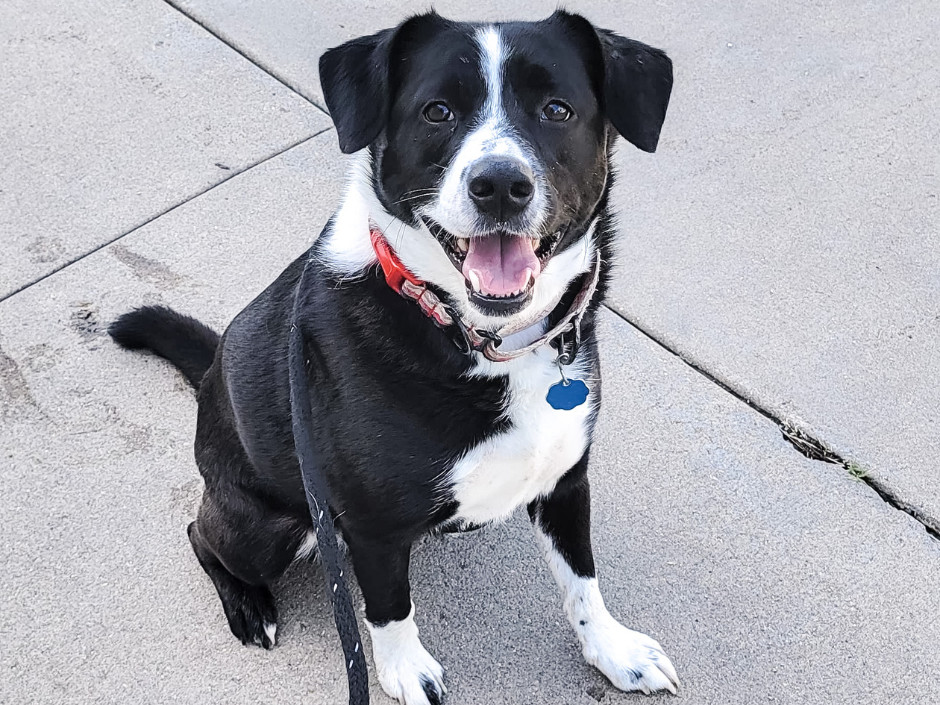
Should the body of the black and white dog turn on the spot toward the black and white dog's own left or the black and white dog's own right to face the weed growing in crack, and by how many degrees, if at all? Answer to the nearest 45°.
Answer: approximately 45° to the black and white dog's own left

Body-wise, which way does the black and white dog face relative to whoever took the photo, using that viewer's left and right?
facing the viewer and to the right of the viewer
